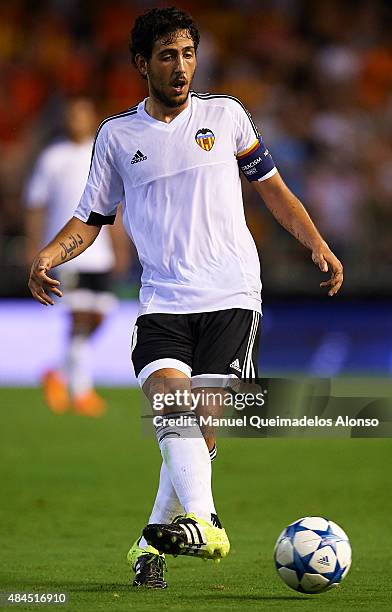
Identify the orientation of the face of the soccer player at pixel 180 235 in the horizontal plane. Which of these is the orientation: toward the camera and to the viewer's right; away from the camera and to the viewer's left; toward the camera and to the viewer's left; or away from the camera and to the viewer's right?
toward the camera and to the viewer's right

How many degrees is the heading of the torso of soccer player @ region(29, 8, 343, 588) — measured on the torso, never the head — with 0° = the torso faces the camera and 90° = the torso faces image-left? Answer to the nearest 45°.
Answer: approximately 0°

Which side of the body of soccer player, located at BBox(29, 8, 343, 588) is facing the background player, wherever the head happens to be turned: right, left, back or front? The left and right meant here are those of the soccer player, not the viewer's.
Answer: back
